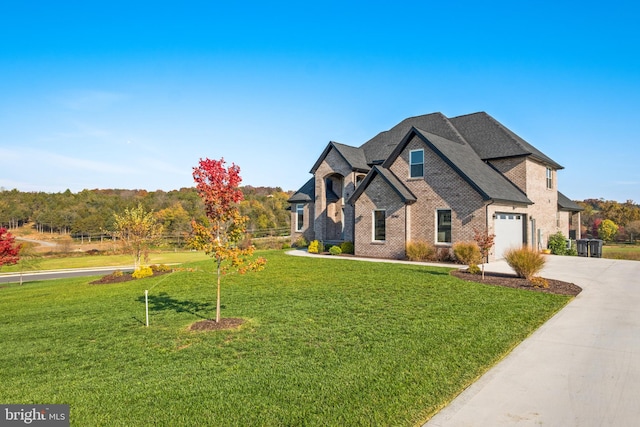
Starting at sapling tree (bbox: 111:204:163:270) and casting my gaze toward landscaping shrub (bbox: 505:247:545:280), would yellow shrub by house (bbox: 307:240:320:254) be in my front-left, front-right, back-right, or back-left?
front-left

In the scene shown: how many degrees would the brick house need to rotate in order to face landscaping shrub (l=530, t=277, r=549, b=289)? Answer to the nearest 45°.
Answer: approximately 45° to its left

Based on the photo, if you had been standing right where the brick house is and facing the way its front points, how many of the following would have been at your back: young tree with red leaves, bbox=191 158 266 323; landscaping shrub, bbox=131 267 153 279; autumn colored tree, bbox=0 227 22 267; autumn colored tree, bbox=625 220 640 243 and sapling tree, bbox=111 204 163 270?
1

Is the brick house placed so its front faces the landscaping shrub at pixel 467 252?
no

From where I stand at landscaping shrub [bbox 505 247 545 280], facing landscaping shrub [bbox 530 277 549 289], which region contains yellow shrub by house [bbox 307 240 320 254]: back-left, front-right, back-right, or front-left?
back-right

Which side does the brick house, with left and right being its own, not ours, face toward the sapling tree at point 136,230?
front

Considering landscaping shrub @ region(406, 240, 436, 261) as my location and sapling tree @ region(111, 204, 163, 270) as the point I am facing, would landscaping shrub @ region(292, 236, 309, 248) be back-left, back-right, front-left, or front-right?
front-right

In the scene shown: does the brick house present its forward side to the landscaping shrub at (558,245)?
no

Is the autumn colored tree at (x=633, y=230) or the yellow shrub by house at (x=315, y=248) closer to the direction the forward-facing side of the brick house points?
the yellow shrub by house

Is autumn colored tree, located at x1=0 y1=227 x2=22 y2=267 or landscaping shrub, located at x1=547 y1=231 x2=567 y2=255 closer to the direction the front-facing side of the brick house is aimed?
the autumn colored tree

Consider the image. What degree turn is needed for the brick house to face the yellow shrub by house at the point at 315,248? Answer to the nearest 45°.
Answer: approximately 45° to its right

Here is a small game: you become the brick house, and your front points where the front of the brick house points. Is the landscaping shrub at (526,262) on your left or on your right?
on your left

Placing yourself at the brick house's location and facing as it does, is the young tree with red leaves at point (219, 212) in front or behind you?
in front

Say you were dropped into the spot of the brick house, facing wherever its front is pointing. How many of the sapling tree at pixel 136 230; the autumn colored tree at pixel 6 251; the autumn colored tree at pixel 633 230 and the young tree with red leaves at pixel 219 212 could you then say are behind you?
1

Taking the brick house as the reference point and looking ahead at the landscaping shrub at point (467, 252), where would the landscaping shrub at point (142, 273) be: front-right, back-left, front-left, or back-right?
front-right

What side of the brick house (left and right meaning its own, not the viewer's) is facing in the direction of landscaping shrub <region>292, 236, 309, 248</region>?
right

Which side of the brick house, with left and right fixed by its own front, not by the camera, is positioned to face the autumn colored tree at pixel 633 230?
back
